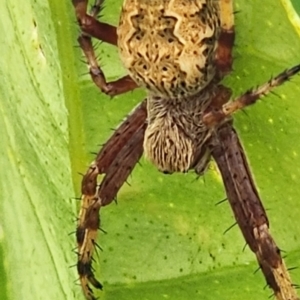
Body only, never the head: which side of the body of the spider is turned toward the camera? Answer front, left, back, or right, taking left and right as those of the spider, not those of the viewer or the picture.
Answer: front
